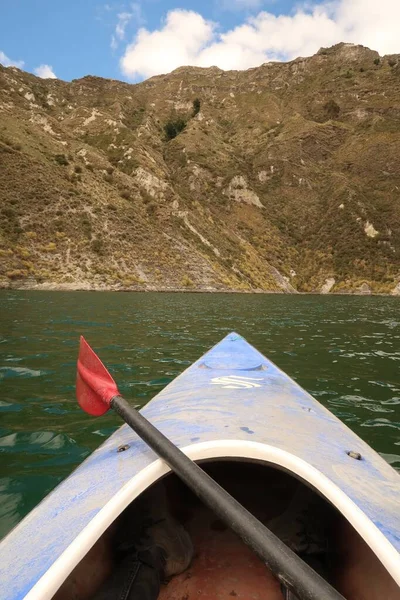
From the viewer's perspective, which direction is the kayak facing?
away from the camera

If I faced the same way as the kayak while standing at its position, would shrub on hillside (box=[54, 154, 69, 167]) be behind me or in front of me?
in front
